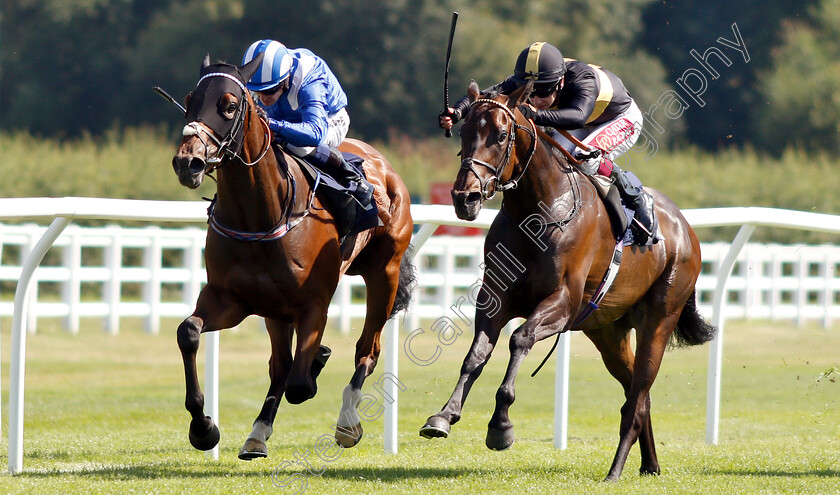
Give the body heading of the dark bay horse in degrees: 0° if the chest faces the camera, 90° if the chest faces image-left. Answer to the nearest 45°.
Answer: approximately 45°

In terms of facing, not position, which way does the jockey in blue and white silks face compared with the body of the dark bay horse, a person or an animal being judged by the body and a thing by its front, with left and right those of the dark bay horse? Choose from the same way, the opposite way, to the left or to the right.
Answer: the same way

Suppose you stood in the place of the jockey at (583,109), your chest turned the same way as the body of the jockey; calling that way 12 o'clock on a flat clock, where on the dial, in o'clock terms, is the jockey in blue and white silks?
The jockey in blue and white silks is roughly at 1 o'clock from the jockey.

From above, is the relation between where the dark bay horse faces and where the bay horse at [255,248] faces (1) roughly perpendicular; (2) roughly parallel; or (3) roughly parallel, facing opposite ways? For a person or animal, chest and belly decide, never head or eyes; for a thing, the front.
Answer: roughly parallel

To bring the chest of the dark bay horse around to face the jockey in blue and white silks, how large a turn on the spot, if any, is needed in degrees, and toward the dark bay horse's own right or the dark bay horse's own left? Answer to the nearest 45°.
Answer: approximately 45° to the dark bay horse's own right

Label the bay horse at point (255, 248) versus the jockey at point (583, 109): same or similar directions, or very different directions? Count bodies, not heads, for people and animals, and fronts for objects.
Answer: same or similar directions

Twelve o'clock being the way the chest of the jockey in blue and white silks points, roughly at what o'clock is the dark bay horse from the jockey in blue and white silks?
The dark bay horse is roughly at 8 o'clock from the jockey in blue and white silks.

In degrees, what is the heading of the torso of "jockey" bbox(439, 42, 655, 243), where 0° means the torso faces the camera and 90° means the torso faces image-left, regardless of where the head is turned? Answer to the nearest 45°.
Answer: approximately 45°

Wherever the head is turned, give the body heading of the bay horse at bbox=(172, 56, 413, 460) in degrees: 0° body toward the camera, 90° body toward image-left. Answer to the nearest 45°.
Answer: approximately 45°

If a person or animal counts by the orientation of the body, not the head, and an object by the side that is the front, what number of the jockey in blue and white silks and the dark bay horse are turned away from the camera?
0

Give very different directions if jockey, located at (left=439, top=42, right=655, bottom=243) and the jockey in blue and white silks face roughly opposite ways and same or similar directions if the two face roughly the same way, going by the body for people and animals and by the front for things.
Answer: same or similar directions

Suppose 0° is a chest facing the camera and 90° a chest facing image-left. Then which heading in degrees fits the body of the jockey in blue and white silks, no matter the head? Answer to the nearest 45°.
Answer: approximately 45°
